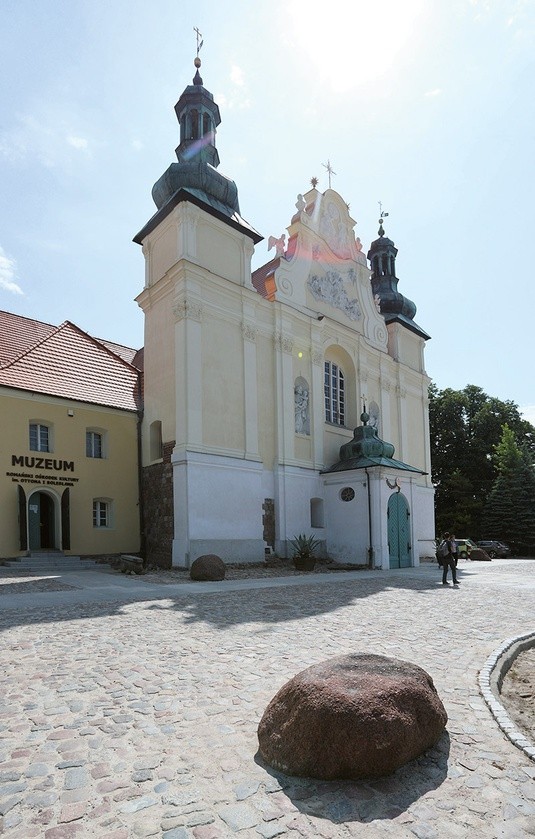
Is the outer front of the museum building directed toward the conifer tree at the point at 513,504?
no

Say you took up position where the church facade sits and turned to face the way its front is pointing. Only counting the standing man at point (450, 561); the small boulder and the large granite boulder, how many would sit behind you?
0

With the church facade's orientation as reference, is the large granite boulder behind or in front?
in front

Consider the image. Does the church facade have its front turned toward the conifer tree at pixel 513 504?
no

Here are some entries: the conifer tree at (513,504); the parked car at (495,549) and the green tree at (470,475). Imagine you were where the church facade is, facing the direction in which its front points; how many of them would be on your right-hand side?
0

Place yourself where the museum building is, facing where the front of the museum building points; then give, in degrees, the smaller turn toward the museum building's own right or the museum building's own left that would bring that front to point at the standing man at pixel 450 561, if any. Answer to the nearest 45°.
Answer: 0° — it already faces them

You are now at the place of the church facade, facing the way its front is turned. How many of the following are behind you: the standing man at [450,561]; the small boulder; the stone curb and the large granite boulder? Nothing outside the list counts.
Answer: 0

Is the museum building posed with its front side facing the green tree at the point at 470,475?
no

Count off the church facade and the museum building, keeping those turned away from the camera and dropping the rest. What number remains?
0

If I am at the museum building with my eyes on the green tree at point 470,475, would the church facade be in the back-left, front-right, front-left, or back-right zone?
front-right

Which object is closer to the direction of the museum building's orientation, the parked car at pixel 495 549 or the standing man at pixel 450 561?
the standing man

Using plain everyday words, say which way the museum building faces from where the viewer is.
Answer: facing the viewer and to the right of the viewer

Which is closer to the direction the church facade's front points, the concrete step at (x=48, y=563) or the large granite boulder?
the large granite boulder

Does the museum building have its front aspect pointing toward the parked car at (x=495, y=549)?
no

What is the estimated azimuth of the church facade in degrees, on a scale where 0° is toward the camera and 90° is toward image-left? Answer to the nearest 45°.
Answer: approximately 315°
